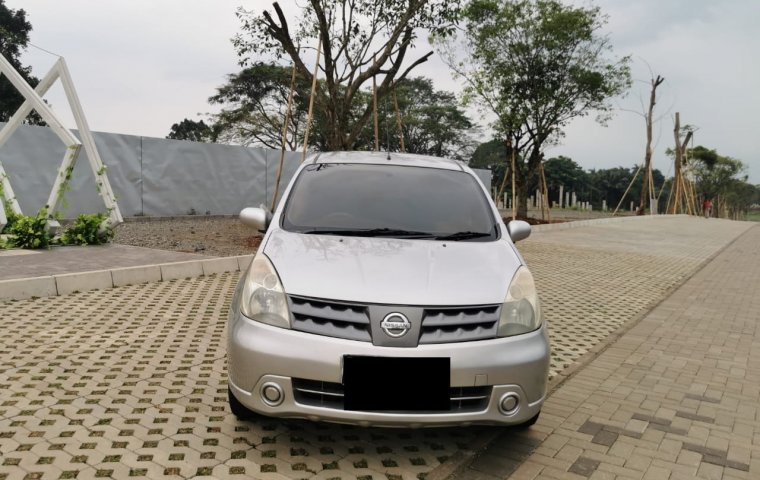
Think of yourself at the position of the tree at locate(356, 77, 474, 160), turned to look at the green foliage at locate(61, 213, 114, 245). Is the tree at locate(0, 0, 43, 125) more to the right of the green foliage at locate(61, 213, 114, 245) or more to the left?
right

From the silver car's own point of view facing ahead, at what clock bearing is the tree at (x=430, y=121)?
The tree is roughly at 6 o'clock from the silver car.

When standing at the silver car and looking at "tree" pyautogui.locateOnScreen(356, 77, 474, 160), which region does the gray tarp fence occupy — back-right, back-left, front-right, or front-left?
front-left

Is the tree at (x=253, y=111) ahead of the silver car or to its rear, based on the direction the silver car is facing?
to the rear

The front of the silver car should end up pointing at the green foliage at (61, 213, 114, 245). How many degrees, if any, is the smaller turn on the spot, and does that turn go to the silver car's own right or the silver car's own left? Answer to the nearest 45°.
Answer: approximately 135° to the silver car's own right

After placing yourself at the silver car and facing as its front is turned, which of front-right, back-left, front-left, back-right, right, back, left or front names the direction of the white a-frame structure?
back-right

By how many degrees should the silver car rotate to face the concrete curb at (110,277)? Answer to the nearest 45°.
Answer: approximately 135° to its right

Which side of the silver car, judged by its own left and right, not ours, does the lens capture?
front

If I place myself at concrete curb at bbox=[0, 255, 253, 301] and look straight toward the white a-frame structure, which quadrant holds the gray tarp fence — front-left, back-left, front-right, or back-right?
front-right

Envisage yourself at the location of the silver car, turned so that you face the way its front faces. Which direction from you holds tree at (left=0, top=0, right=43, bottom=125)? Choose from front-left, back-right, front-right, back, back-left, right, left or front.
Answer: back-right

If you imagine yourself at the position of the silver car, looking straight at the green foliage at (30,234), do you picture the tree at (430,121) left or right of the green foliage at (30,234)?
right

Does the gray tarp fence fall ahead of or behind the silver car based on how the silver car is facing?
behind
